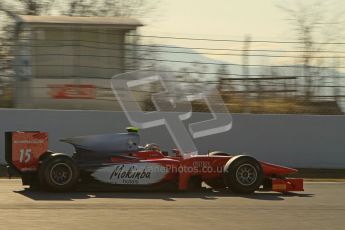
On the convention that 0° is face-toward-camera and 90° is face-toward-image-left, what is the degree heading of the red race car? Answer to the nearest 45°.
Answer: approximately 270°
